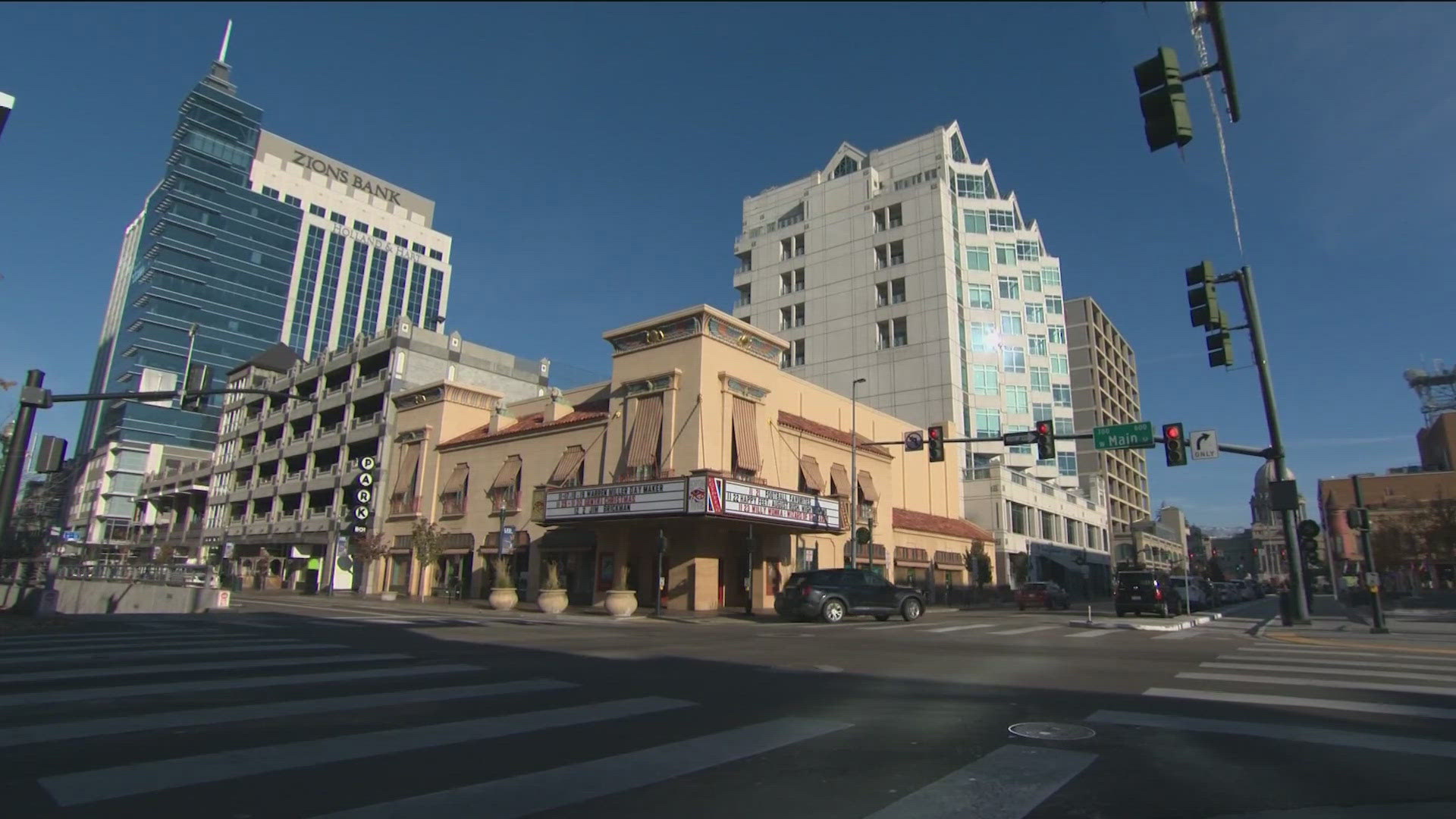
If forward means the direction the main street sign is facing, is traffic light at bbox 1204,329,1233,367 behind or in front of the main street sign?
in front

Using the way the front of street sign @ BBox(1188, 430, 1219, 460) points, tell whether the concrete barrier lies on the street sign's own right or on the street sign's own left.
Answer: on the street sign's own right

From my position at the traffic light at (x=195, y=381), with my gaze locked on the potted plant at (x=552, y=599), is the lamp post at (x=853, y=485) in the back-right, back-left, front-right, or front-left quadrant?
front-right

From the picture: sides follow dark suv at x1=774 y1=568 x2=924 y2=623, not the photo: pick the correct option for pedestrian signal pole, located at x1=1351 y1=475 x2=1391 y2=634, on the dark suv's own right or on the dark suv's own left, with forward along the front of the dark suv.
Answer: on the dark suv's own right

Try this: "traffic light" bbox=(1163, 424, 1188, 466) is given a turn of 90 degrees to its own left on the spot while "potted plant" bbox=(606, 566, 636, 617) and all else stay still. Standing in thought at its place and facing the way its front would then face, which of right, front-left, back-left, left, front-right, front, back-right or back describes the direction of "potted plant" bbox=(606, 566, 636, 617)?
back

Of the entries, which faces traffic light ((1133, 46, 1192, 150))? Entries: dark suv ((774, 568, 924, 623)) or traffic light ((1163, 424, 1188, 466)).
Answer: traffic light ((1163, 424, 1188, 466))

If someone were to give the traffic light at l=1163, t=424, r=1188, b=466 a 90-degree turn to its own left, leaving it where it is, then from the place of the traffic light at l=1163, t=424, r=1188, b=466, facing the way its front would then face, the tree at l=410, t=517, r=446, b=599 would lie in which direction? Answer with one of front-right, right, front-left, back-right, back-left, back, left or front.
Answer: back

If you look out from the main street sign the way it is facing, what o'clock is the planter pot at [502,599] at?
The planter pot is roughly at 3 o'clock from the main street sign.

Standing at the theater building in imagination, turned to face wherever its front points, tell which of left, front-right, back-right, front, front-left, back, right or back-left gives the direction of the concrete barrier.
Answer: right

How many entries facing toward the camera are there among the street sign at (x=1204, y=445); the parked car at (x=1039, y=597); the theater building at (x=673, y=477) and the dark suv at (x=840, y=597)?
2

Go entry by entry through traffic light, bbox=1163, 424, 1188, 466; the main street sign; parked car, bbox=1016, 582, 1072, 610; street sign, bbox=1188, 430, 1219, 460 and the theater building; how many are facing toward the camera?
4

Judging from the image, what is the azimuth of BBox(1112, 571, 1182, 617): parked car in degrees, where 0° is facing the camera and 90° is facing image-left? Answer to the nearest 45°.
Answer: approximately 225°

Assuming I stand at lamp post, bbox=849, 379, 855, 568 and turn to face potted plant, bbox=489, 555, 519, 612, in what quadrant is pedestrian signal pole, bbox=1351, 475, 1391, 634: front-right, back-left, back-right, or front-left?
back-left

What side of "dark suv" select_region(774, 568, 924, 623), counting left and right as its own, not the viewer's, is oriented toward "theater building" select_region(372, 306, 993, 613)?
left

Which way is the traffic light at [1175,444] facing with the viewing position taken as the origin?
facing the viewer

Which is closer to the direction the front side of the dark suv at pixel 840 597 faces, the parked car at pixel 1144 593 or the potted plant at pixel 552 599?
the parked car

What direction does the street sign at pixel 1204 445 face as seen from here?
toward the camera
